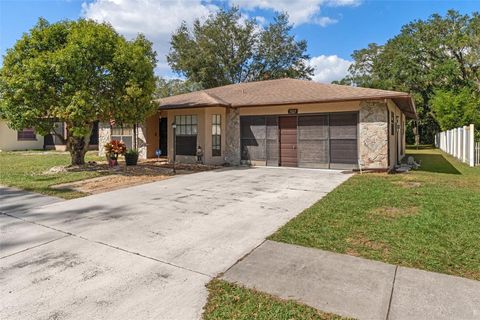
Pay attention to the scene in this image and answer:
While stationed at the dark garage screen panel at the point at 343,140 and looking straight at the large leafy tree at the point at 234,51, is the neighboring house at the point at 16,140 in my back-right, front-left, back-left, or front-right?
front-left

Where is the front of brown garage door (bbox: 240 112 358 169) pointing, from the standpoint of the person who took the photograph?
facing the viewer and to the left of the viewer

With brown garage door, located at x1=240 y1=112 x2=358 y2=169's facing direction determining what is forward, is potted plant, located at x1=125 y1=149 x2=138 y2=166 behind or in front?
in front

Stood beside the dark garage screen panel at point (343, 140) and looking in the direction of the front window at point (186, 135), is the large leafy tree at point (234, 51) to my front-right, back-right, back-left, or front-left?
front-right

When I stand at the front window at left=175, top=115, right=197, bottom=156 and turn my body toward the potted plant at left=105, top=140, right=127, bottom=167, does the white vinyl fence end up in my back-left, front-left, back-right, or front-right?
back-left
